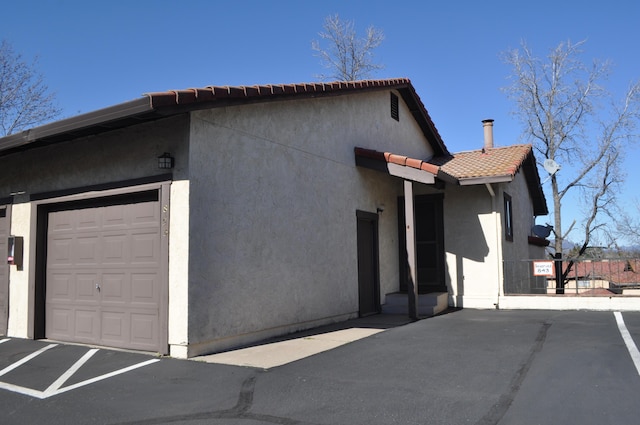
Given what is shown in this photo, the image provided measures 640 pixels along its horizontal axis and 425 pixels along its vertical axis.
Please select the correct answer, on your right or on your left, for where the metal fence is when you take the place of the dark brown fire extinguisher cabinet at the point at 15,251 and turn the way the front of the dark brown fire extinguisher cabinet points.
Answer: on your left

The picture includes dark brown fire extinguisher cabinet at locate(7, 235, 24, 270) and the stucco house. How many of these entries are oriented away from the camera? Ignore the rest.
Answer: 0

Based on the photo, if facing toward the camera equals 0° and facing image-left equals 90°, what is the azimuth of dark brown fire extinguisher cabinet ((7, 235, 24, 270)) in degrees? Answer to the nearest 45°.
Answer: approximately 45°
